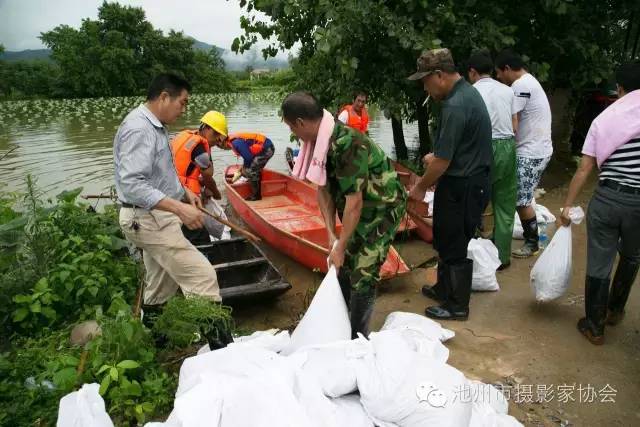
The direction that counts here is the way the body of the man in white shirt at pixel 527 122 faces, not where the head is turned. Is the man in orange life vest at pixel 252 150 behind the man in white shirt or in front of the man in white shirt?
in front

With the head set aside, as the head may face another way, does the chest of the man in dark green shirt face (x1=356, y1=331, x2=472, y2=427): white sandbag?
no

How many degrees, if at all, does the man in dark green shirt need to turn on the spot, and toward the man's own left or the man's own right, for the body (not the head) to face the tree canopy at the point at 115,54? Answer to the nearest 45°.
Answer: approximately 45° to the man's own right

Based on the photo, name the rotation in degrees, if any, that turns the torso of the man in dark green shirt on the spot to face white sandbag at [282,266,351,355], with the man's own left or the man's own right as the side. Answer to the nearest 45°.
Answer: approximately 45° to the man's own left

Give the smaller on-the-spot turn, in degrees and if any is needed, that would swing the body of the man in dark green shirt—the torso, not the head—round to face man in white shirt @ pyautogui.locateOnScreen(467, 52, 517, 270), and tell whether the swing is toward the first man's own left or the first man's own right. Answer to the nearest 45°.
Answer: approximately 90° to the first man's own right

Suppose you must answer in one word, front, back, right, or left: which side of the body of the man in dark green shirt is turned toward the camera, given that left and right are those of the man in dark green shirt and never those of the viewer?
left

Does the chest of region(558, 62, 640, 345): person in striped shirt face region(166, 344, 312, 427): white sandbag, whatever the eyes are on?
no

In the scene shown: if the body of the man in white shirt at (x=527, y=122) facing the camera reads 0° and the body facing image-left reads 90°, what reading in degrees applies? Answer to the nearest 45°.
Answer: approximately 90°

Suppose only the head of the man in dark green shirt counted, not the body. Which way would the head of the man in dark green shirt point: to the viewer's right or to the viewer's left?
to the viewer's left
